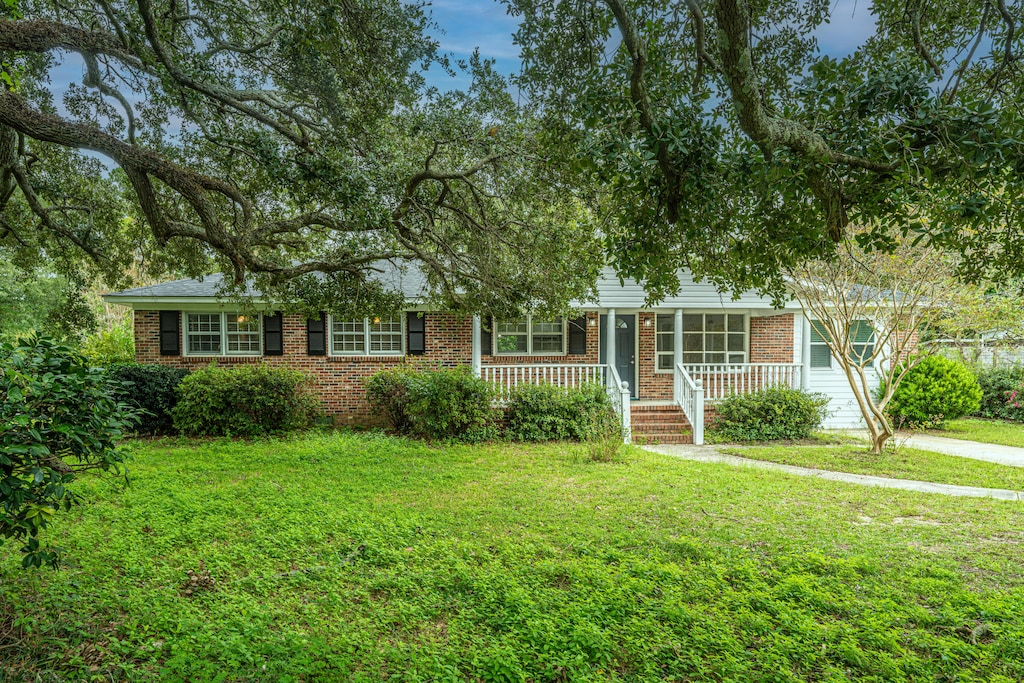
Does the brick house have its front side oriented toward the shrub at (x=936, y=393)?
no

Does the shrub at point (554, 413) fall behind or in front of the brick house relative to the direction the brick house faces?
in front

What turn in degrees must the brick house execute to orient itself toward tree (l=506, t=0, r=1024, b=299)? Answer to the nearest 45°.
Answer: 0° — it already faces it

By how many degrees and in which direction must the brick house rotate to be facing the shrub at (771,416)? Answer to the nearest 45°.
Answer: approximately 90° to its left

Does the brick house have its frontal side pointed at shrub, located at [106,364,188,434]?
no

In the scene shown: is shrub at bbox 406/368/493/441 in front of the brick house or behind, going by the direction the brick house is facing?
in front

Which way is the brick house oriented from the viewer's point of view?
toward the camera

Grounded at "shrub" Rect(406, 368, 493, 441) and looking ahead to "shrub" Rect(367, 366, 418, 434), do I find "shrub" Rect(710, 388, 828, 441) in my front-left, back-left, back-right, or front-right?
back-right

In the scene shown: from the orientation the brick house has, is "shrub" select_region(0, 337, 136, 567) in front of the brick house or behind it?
in front

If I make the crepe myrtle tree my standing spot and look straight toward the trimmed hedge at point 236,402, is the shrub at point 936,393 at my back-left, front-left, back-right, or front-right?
back-right
